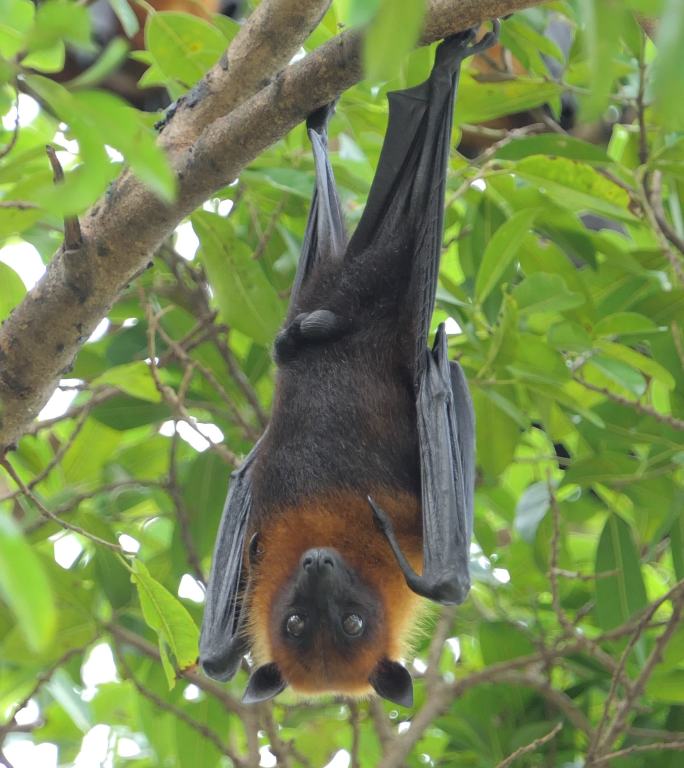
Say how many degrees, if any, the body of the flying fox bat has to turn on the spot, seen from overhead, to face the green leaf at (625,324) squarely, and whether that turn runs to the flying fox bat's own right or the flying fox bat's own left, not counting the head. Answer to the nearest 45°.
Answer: approximately 90° to the flying fox bat's own left

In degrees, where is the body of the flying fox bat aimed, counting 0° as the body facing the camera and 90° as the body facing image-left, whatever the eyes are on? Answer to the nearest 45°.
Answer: approximately 0°

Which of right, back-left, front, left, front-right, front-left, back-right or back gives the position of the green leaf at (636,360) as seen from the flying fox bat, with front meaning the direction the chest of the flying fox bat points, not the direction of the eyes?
left

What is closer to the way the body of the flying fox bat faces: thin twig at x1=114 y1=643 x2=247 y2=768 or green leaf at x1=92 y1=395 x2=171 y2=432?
the thin twig

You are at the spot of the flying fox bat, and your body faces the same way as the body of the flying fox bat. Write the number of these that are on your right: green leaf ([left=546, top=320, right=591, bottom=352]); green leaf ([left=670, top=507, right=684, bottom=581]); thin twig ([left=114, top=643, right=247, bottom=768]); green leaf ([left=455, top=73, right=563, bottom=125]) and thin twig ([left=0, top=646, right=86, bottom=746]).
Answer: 2
